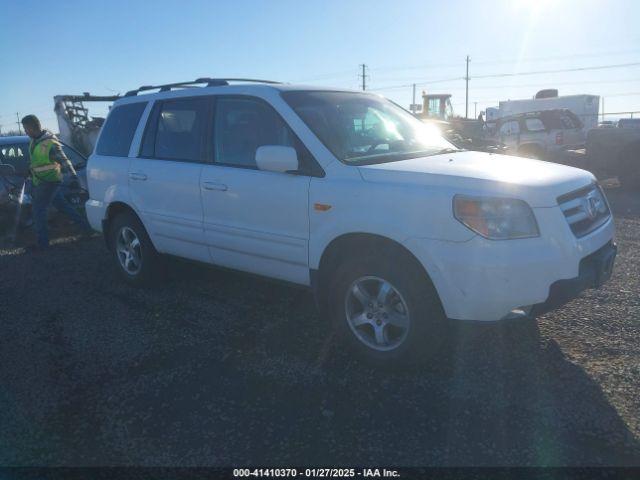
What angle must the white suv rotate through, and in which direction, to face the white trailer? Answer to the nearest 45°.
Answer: approximately 90° to its left

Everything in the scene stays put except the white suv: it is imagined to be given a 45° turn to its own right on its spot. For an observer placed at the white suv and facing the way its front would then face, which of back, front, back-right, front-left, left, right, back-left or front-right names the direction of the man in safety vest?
back-right

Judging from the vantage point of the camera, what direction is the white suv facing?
facing the viewer and to the right of the viewer
